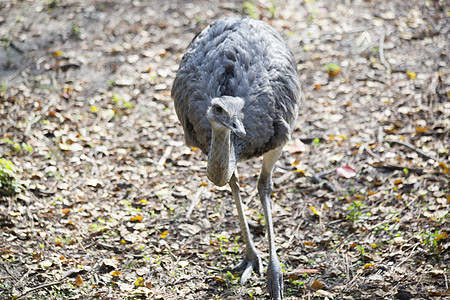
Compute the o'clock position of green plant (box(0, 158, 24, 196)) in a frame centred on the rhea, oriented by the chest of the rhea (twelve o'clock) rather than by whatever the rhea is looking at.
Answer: The green plant is roughly at 3 o'clock from the rhea.

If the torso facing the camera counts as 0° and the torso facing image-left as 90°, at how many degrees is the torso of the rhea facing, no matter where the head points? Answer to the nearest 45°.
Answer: approximately 0°

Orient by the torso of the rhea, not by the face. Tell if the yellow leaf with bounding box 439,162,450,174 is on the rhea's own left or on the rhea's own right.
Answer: on the rhea's own left

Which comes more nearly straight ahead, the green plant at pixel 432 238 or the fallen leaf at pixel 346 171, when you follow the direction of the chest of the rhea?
the green plant

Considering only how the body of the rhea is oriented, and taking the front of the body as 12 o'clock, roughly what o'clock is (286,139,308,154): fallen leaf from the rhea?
The fallen leaf is roughly at 7 o'clock from the rhea.

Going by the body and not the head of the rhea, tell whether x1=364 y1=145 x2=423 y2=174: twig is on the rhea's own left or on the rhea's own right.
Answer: on the rhea's own left

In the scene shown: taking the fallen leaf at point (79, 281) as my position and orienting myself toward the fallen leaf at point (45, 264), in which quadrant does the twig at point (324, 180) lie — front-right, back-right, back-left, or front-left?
back-right
